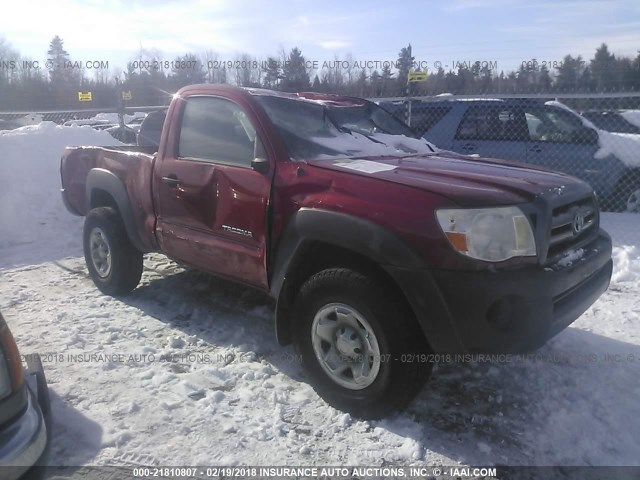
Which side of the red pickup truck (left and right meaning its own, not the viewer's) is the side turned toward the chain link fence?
left

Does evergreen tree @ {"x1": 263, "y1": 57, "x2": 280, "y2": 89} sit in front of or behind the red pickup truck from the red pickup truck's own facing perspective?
behind

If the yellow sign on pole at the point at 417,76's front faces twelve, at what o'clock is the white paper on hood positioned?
The white paper on hood is roughly at 12 o'clock from the yellow sign on pole.

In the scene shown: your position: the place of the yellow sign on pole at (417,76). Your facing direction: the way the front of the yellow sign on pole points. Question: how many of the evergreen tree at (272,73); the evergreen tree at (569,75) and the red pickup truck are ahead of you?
1

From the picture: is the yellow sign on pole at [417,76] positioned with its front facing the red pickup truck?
yes

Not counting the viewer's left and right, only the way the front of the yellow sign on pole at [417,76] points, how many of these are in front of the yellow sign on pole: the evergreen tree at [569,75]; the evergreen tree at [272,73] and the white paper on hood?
1

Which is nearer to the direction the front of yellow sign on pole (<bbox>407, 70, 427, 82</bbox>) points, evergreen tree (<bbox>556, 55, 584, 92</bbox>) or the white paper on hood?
the white paper on hood

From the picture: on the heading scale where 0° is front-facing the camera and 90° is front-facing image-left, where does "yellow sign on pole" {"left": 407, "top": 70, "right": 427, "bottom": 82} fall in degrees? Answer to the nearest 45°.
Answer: approximately 0°

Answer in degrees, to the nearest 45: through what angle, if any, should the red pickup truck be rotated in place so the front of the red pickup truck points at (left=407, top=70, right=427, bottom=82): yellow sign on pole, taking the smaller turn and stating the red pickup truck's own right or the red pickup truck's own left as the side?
approximately 135° to the red pickup truck's own left
